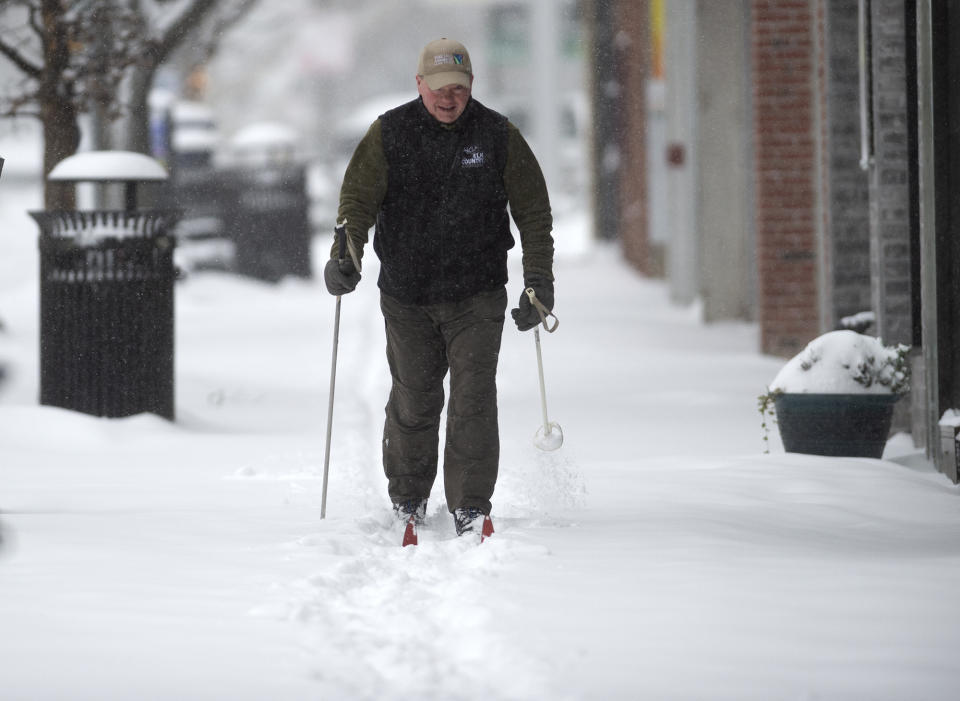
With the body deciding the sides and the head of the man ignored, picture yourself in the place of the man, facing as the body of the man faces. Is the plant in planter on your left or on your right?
on your left

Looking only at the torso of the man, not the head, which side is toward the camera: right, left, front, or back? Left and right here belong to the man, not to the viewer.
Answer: front

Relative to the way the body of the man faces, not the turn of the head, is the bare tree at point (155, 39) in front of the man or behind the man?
behind

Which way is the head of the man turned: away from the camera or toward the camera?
toward the camera

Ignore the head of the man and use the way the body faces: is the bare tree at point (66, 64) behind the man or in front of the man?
behind

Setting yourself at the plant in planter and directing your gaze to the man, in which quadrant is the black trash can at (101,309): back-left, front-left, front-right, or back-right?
front-right
